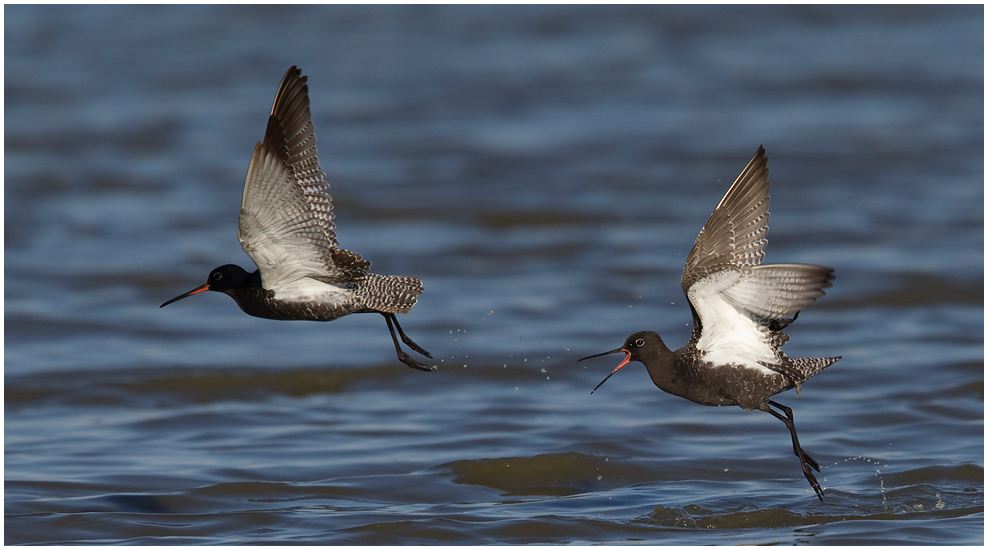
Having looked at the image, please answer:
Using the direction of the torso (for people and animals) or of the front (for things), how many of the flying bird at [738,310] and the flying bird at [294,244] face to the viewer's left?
2

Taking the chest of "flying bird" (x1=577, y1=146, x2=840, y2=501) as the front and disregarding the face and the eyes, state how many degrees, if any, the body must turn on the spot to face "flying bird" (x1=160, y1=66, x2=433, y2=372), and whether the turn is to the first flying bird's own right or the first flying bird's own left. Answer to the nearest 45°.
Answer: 0° — it already faces it

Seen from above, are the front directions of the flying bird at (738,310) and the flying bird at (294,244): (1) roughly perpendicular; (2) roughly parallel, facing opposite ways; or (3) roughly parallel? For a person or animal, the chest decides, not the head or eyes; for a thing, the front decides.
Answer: roughly parallel

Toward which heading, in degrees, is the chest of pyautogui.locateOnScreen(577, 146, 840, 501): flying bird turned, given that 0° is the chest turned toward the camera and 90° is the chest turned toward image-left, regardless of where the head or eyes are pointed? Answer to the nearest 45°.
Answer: approximately 90°

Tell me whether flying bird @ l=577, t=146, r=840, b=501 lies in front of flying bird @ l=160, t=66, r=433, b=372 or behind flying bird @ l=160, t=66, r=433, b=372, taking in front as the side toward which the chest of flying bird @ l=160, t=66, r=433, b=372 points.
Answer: behind

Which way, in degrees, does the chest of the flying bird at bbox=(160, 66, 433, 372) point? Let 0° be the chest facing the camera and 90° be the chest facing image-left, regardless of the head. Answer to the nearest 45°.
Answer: approximately 90°
